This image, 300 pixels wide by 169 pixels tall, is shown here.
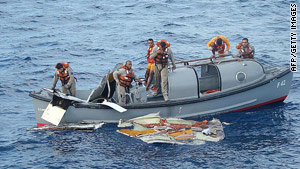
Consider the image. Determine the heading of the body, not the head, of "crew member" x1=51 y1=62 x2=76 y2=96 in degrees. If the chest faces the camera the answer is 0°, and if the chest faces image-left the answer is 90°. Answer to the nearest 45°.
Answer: approximately 45°

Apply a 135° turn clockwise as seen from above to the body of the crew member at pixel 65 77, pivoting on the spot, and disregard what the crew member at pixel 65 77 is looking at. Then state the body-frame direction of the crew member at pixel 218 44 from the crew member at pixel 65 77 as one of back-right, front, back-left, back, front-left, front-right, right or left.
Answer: right

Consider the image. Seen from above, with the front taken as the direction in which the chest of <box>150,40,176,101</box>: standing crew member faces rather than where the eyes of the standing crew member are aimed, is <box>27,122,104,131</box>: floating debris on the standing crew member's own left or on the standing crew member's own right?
on the standing crew member's own right

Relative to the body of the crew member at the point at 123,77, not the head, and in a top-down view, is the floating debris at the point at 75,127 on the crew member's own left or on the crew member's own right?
on the crew member's own right

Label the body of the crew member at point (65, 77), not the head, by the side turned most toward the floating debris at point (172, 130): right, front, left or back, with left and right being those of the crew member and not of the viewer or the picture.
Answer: left

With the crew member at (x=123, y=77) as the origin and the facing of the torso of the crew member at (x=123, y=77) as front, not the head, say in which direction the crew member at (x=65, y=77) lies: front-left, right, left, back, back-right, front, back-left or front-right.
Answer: back-right

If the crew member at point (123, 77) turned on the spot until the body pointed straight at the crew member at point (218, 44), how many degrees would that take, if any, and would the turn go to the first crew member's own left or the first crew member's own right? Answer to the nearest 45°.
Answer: approximately 90° to the first crew member's own left

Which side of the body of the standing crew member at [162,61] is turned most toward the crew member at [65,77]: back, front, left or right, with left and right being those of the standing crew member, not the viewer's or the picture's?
right

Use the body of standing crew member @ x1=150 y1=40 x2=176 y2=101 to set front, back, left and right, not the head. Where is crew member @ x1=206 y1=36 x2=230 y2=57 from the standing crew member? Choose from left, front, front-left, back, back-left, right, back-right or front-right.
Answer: back-left
